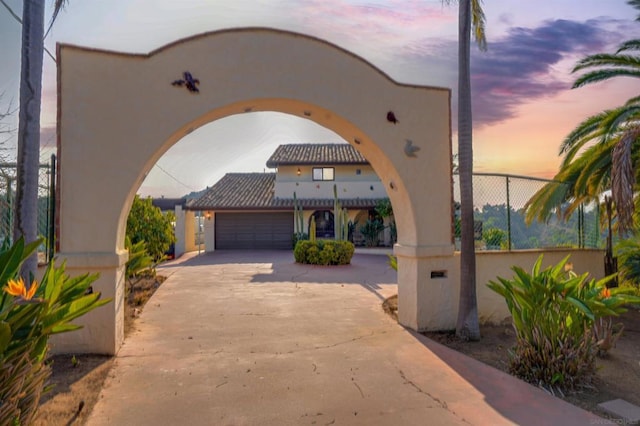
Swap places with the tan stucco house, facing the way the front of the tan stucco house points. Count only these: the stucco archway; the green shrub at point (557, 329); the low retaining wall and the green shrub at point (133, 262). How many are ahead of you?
4

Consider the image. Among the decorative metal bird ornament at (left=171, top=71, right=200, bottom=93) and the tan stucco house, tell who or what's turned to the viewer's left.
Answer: the decorative metal bird ornament

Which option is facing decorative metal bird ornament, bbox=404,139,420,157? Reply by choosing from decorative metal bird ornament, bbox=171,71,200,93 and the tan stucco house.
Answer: the tan stucco house

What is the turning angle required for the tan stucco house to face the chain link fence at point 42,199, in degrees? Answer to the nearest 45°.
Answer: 0° — it already faces it

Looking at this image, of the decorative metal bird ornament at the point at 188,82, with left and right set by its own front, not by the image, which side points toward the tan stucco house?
right

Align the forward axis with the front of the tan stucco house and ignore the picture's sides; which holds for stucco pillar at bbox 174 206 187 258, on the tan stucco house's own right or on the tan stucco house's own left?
on the tan stucco house's own right

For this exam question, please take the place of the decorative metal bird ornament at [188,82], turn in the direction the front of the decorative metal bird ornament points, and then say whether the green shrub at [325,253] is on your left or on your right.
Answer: on your right

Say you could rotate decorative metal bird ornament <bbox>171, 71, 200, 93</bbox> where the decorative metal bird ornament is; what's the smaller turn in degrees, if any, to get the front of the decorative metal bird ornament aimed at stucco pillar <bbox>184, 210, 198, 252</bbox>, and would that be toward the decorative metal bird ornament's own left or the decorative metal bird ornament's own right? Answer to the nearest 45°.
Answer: approximately 90° to the decorative metal bird ornament's own right

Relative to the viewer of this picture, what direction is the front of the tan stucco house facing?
facing the viewer

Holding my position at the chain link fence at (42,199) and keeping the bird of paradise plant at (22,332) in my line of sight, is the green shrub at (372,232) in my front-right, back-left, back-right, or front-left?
back-left

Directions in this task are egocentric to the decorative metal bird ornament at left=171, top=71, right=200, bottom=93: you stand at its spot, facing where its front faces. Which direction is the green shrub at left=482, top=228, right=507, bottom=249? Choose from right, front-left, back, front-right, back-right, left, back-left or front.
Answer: back

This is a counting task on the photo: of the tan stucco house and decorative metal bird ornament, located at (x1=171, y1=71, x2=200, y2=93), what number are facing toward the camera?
1

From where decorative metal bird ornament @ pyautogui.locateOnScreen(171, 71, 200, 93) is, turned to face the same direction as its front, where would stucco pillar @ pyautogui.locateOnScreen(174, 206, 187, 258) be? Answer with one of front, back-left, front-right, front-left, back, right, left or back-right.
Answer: right

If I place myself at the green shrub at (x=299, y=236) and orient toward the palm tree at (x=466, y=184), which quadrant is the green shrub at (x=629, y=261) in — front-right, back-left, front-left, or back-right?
front-left
